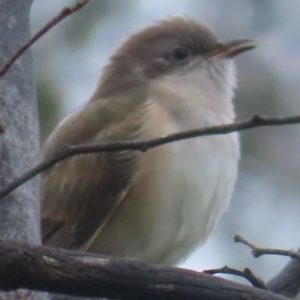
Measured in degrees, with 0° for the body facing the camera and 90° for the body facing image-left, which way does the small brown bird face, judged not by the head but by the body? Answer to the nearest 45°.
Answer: approximately 270°

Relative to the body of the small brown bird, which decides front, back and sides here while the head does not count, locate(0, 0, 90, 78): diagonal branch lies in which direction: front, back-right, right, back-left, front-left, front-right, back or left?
right
